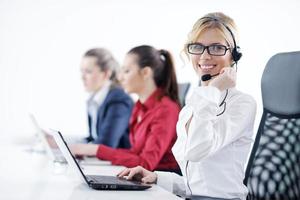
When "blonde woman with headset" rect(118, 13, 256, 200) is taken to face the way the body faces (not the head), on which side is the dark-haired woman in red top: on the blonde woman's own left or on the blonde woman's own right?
on the blonde woman's own right

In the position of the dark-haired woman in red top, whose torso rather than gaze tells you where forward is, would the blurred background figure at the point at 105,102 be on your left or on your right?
on your right

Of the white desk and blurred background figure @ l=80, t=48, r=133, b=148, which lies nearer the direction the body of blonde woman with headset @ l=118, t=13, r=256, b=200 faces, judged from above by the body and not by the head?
the white desk

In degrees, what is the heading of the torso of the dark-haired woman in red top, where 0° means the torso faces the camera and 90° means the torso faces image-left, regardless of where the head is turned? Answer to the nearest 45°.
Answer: approximately 90°

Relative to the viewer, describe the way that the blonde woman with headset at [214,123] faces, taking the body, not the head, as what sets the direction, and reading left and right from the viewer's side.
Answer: facing the viewer and to the left of the viewer

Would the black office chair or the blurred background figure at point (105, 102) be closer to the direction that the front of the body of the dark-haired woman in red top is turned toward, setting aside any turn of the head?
the blurred background figure

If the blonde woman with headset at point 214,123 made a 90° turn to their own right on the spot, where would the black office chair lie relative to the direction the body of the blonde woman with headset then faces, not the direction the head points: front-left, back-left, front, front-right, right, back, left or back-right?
right

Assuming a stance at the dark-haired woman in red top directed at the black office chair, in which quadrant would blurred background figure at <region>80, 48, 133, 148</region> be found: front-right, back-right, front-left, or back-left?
back-left

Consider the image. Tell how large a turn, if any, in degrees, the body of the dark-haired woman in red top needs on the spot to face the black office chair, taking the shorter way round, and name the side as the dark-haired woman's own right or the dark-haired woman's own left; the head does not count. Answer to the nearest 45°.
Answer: approximately 135° to the dark-haired woman's own left

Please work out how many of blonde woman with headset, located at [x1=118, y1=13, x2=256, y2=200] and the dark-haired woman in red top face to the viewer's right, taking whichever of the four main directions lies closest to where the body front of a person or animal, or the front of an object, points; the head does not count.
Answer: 0
